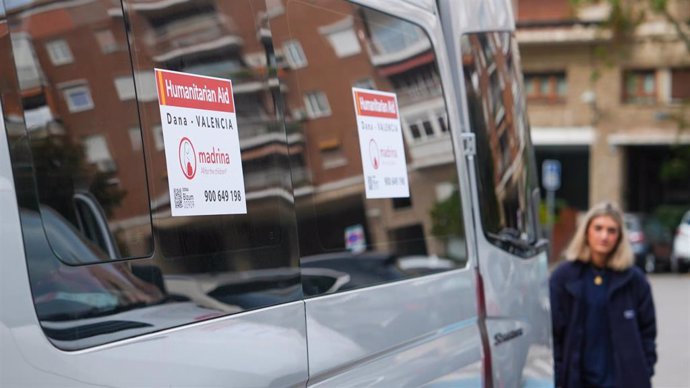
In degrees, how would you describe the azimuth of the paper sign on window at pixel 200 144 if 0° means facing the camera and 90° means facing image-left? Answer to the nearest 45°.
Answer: approximately 315°

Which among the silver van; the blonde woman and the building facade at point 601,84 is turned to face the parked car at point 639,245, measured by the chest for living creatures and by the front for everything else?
the building facade

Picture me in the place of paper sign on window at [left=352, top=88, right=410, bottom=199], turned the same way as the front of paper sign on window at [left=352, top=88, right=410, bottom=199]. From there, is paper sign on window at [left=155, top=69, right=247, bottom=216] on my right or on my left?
on my right

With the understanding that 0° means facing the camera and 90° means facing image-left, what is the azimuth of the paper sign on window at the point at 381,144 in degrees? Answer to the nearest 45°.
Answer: approximately 315°

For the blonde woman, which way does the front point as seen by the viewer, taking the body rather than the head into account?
toward the camera

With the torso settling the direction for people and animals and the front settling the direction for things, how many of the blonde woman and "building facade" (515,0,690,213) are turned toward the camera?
2

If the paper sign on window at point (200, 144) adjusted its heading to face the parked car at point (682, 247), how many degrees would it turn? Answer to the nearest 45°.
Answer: approximately 90° to its left

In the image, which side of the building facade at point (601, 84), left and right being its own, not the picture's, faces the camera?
front

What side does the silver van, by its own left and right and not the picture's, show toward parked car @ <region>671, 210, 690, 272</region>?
back

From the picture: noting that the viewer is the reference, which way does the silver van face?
facing the viewer and to the left of the viewer

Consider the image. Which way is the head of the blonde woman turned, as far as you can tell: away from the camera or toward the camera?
toward the camera
